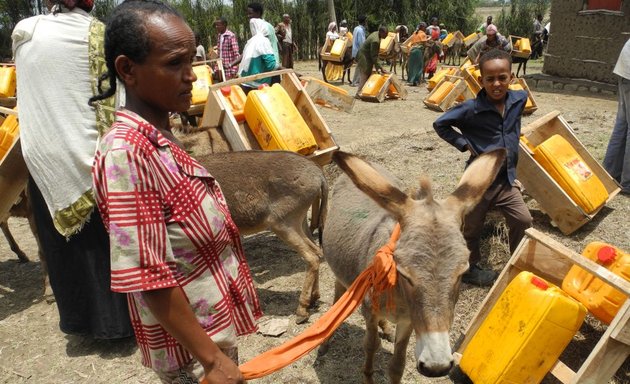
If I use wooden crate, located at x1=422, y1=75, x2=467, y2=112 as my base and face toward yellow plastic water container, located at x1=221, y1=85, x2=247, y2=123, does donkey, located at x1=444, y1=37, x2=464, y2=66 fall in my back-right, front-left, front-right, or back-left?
back-right

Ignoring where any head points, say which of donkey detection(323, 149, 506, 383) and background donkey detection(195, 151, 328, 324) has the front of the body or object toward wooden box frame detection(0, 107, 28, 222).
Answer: the background donkey

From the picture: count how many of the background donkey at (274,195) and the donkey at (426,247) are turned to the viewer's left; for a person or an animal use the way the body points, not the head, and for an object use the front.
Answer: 1

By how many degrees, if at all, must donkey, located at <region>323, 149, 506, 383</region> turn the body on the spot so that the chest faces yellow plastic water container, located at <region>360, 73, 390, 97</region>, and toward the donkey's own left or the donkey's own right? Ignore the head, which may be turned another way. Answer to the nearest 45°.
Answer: approximately 135° to the donkey's own left

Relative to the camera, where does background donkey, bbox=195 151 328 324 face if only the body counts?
to the viewer's left

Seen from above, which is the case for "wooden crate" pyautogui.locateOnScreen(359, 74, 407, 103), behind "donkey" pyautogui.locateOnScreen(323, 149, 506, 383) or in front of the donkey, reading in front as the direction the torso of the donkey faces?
behind

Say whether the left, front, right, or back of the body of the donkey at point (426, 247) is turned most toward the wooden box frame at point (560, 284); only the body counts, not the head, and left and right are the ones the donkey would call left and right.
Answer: left

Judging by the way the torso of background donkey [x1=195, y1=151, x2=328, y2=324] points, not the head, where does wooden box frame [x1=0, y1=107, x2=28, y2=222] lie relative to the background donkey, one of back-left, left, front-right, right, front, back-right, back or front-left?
front

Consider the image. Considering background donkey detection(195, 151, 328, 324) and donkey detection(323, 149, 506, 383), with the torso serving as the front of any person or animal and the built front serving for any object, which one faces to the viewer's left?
the background donkey

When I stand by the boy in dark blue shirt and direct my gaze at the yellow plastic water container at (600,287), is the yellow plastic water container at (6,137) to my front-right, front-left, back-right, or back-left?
back-right

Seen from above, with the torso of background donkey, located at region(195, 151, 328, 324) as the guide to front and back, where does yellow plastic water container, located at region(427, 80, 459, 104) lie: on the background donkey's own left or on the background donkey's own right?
on the background donkey's own right

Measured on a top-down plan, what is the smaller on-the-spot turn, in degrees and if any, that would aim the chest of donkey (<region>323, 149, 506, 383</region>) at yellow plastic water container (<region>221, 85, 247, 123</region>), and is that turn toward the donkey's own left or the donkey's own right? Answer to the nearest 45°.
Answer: approximately 180°

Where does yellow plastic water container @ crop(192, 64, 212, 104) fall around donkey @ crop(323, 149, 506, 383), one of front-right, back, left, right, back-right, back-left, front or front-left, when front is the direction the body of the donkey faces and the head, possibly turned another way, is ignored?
back

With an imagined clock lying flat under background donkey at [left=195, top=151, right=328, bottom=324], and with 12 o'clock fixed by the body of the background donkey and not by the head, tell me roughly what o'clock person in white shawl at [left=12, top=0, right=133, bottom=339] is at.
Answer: The person in white shawl is roughly at 11 o'clock from the background donkey.

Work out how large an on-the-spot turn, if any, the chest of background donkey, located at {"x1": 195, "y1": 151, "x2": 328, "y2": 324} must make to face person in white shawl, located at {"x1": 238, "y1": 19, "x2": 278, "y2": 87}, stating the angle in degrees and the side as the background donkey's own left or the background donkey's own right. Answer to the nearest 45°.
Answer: approximately 90° to the background donkey's own right

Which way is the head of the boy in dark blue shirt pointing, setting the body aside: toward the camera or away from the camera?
toward the camera

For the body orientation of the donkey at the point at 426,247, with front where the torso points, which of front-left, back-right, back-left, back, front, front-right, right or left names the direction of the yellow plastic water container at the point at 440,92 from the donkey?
back-left
